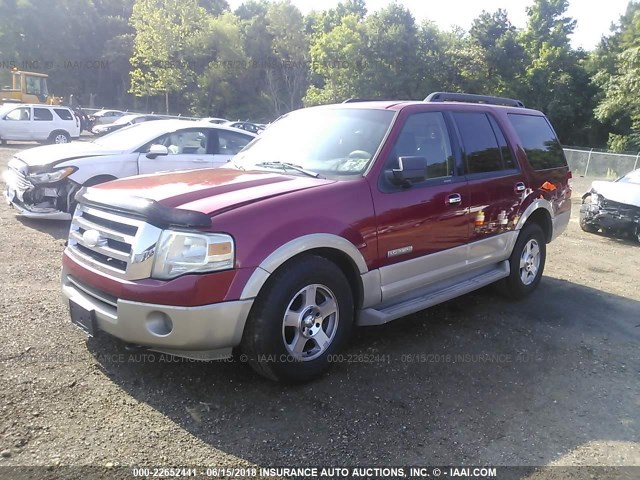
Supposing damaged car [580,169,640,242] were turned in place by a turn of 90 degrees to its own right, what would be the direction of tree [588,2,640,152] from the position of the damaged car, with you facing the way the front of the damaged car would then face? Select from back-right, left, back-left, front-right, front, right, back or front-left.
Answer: front-right

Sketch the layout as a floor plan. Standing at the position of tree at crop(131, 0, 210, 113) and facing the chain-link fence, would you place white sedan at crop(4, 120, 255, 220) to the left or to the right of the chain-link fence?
right

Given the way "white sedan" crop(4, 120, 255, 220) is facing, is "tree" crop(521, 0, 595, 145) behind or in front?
behind

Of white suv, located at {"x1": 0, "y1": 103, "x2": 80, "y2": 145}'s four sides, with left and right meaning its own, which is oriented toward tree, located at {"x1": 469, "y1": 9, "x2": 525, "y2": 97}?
back

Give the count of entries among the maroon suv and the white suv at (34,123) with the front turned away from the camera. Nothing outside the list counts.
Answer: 0

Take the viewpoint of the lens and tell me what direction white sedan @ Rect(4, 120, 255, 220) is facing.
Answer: facing the viewer and to the left of the viewer

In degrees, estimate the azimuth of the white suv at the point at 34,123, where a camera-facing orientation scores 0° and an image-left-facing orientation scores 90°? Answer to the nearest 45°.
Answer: approximately 90°

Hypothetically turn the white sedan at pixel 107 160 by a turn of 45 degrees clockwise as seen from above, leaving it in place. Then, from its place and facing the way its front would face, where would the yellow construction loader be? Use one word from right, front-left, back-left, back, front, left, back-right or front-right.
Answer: right

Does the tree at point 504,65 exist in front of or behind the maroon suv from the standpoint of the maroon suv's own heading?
behind

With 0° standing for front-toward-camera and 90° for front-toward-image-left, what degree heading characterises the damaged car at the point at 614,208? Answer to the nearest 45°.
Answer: approximately 45°

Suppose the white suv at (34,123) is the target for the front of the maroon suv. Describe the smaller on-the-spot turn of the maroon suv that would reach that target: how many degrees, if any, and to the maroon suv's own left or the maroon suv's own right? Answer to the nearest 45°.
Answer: approximately 90° to the maroon suv's own right

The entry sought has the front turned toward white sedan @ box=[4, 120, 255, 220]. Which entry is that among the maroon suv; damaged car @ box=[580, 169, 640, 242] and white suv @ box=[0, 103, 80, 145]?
the damaged car

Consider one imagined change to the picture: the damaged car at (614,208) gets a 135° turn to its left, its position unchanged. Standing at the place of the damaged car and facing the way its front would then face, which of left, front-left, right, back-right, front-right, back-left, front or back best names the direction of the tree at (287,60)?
back-left

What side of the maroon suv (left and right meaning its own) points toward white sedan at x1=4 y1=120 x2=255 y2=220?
right
